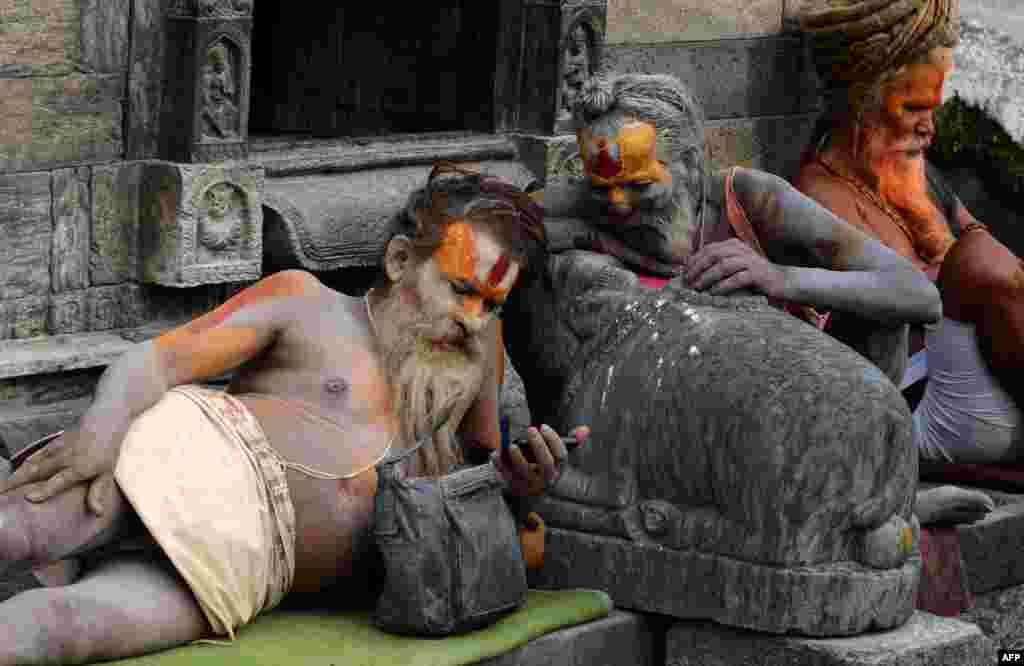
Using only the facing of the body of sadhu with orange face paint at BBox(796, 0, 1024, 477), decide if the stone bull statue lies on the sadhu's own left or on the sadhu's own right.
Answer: on the sadhu's own right

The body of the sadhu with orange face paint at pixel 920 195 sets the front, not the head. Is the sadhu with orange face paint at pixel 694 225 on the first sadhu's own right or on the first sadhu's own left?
on the first sadhu's own right
